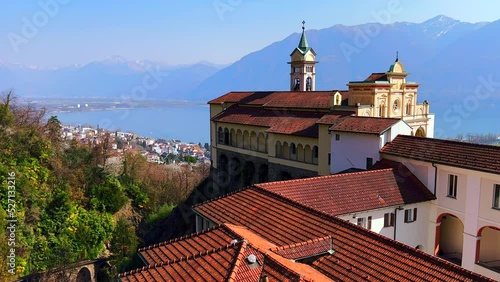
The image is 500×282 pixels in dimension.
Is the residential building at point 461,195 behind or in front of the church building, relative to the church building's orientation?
in front

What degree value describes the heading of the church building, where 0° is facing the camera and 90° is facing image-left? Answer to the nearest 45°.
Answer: approximately 315°

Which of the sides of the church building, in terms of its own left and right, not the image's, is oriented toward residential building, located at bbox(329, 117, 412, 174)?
front
